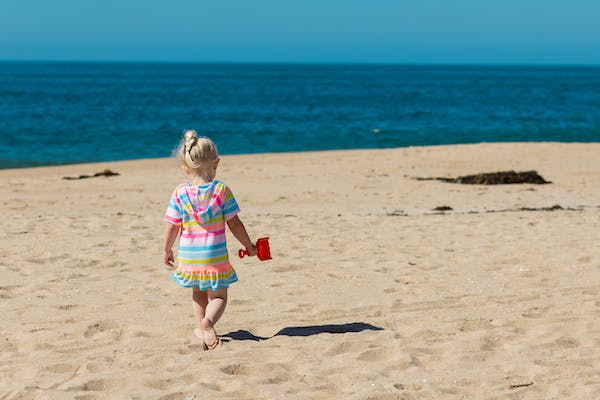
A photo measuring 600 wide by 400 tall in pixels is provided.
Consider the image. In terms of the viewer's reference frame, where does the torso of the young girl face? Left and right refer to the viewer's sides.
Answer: facing away from the viewer
